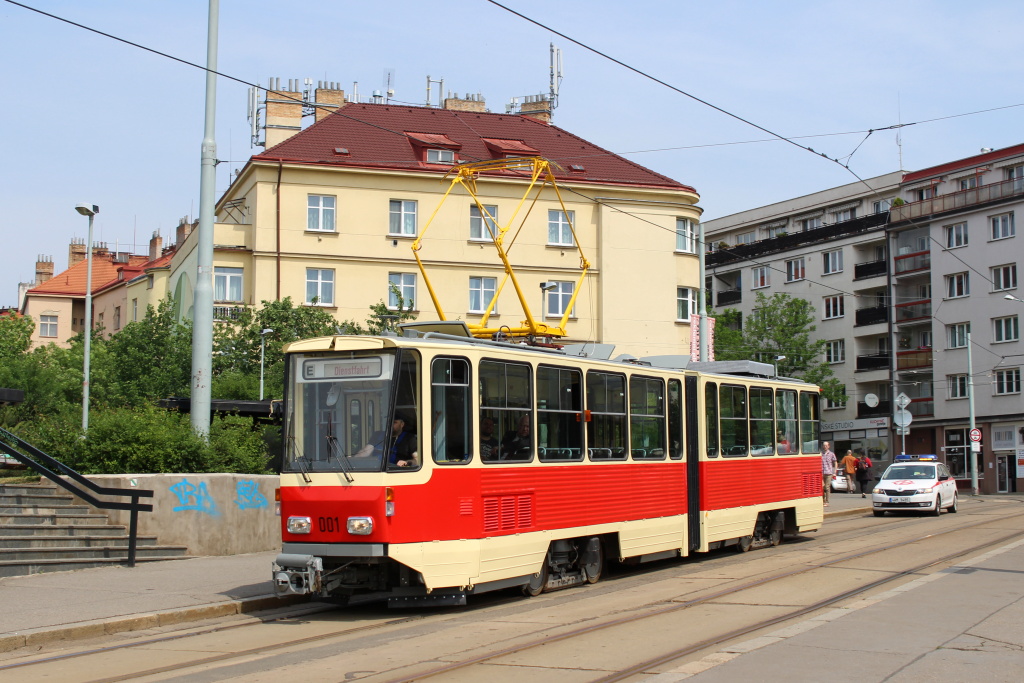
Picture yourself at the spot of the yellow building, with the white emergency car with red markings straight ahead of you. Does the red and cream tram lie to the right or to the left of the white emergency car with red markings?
right

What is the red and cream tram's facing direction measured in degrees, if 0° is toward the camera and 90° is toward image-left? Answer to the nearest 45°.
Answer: approximately 45°

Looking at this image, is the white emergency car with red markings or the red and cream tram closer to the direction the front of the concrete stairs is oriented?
the red and cream tram

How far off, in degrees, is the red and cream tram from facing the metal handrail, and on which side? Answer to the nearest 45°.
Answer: approximately 90° to its right

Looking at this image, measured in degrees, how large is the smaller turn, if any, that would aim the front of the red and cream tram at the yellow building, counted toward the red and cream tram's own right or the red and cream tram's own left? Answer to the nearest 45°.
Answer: approximately 135° to the red and cream tram's own right

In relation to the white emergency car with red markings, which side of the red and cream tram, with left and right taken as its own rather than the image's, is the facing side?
back
